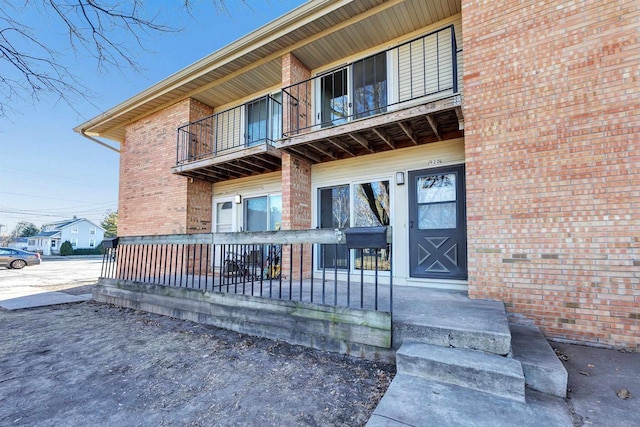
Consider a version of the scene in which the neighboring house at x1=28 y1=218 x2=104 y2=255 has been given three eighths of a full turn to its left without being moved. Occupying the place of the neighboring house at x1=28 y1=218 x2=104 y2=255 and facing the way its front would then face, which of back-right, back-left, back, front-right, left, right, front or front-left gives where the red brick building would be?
right

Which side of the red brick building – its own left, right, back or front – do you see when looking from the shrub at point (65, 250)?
right

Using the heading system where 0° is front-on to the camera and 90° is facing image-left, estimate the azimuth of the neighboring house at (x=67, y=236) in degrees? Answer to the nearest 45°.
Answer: approximately 45°

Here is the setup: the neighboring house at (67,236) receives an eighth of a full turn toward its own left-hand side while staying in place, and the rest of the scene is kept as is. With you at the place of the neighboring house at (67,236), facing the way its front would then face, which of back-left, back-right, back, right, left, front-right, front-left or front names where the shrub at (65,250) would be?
front

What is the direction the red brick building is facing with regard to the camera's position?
facing the viewer and to the left of the viewer

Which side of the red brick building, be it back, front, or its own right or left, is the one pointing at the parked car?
right
